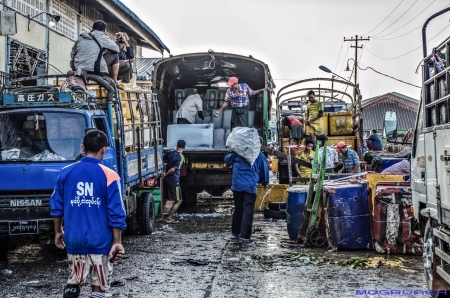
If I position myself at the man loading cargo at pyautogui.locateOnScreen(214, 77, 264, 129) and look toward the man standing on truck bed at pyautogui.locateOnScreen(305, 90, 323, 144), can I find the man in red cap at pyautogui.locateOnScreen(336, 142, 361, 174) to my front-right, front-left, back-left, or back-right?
front-right

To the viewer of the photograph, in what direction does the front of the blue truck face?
facing the viewer and to the left of the viewer

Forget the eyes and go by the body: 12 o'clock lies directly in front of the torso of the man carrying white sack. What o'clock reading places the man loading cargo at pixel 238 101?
The man loading cargo is roughly at 12 o'clock from the man carrying white sack.

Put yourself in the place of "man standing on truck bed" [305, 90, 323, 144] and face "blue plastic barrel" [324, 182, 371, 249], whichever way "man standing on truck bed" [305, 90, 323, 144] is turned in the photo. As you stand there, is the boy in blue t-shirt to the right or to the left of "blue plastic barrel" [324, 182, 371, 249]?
right

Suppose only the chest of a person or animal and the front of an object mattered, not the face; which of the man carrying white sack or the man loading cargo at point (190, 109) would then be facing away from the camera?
the man carrying white sack

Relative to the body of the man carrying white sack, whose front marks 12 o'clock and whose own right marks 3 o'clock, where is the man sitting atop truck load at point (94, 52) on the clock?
The man sitting atop truck load is roughly at 9 o'clock from the man carrying white sack.

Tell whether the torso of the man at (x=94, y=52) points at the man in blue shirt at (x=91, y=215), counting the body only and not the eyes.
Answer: no

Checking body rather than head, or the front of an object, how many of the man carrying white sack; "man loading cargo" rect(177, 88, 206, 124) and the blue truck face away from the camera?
1

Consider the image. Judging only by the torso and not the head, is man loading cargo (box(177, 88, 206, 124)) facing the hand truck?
no
